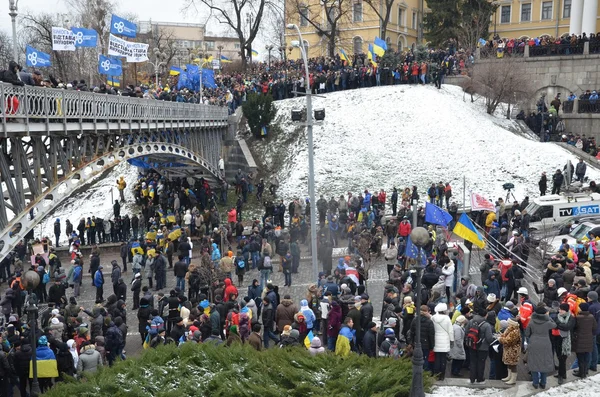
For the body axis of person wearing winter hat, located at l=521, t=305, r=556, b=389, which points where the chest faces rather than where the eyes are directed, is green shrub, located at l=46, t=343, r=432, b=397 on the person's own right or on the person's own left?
on the person's own left

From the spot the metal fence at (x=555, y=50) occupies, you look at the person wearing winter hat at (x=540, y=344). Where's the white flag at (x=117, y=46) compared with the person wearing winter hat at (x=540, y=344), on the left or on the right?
right

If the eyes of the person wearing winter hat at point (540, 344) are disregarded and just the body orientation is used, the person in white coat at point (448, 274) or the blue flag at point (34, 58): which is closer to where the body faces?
the person in white coat

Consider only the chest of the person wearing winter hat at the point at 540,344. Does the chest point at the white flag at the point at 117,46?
no
